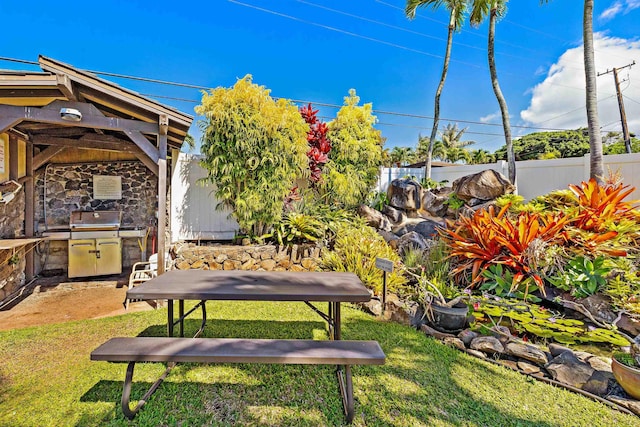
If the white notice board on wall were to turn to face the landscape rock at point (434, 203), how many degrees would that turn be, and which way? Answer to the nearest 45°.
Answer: approximately 90° to its left

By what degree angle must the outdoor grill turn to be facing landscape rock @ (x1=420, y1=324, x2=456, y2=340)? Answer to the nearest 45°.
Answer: approximately 45° to its left

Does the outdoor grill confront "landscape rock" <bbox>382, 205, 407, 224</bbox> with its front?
no

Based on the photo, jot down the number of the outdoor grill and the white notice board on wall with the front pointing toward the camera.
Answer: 2

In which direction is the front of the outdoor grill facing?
toward the camera

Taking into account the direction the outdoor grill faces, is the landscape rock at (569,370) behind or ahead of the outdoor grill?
ahead

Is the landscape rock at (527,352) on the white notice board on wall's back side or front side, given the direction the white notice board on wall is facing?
on the front side

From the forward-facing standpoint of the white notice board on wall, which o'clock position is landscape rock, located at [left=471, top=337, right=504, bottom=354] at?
The landscape rock is roughly at 11 o'clock from the white notice board on wall.

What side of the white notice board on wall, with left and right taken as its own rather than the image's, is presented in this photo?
front

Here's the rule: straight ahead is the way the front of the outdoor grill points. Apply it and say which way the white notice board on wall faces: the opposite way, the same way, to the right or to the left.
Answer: the same way

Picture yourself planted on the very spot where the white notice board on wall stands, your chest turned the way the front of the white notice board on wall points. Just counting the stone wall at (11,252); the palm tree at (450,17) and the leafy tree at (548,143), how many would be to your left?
2

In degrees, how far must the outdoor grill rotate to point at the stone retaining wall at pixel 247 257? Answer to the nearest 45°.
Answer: approximately 45° to its left

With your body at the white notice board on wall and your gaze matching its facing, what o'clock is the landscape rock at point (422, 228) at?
The landscape rock is roughly at 10 o'clock from the white notice board on wall.

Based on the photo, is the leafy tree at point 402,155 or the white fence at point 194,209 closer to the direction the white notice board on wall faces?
the white fence

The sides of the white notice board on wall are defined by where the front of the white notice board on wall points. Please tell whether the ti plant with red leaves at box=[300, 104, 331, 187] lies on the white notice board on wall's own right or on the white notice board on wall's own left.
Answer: on the white notice board on wall's own left

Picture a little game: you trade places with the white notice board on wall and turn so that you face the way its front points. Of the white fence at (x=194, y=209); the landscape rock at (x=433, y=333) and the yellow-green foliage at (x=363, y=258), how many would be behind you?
0
